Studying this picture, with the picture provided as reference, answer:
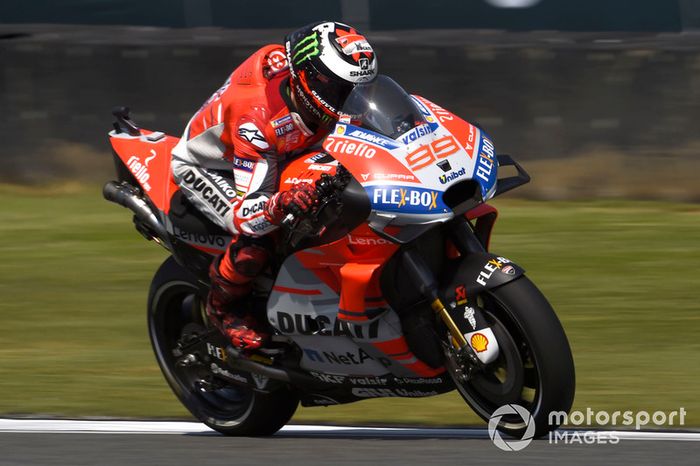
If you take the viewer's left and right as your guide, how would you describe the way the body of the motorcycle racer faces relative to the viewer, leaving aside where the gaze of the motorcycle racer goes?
facing the viewer and to the right of the viewer

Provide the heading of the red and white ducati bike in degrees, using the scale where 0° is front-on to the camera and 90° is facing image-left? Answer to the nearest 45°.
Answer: approximately 315°
